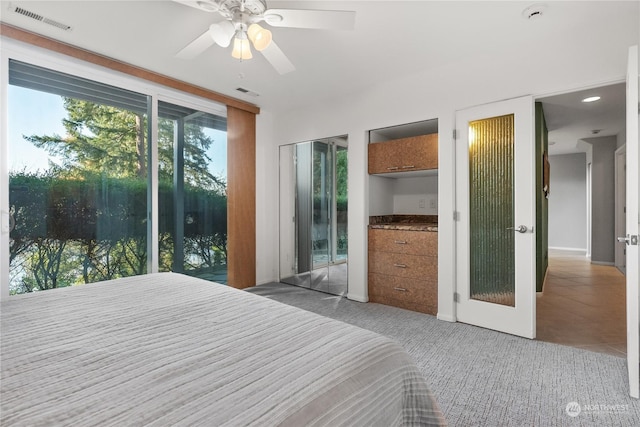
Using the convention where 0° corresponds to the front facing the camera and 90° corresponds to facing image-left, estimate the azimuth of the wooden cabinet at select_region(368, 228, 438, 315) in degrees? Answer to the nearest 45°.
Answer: approximately 45°

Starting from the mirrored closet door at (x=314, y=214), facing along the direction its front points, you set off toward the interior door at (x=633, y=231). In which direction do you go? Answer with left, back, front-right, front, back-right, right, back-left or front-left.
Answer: left

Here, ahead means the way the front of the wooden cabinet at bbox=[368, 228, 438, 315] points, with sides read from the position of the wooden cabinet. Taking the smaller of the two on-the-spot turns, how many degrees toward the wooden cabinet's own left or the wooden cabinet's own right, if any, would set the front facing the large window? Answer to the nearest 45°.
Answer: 0° — it already faces it

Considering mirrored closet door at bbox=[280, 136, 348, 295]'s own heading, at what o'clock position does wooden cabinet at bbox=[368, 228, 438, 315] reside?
The wooden cabinet is roughly at 9 o'clock from the mirrored closet door.

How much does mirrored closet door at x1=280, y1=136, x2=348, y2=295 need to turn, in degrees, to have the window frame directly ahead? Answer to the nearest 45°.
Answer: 0° — it already faces it

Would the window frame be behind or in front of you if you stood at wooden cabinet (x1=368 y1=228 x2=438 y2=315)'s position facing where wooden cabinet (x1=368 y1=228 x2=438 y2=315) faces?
in front

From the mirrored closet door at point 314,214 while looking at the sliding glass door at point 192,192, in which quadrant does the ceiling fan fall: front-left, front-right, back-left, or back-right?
front-left

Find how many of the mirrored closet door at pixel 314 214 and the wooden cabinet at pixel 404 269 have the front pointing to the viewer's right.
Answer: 0

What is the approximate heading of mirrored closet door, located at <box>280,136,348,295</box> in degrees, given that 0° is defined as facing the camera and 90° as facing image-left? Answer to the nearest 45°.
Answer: approximately 45°

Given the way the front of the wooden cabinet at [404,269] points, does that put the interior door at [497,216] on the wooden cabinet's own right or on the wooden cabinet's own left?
on the wooden cabinet's own left

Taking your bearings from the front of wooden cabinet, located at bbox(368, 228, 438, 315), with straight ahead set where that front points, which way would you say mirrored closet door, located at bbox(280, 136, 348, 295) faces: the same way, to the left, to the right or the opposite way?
the same way

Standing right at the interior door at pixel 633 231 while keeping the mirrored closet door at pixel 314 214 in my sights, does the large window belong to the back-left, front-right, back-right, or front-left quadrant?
front-left

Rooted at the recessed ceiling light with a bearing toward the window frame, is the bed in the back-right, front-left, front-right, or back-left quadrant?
front-left

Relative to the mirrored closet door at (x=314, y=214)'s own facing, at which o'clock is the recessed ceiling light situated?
The recessed ceiling light is roughly at 8 o'clock from the mirrored closet door.

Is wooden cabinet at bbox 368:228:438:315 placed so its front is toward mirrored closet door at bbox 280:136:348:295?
no

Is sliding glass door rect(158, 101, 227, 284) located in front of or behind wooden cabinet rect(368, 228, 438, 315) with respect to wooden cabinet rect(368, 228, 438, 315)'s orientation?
in front
